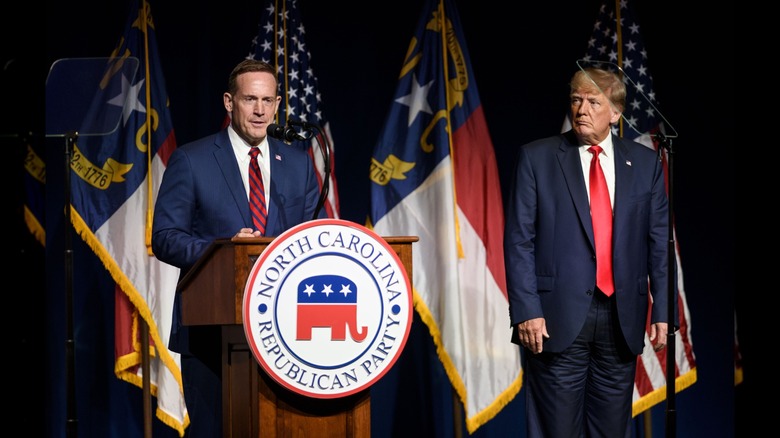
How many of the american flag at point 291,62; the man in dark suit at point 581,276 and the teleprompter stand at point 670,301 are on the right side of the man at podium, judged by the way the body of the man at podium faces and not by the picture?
0

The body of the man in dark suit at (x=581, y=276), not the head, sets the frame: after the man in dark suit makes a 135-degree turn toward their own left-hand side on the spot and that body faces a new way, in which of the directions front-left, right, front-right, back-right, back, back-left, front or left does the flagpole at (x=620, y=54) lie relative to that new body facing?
front-left

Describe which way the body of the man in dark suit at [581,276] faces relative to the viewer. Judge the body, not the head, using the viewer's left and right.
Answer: facing the viewer

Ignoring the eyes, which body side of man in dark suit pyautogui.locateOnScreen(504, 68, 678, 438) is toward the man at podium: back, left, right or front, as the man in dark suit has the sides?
right

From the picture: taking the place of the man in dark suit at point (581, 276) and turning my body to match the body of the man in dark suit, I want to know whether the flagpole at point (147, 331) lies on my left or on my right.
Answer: on my right

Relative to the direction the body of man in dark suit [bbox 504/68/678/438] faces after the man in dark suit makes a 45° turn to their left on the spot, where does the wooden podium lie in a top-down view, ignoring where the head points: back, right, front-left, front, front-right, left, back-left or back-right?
right

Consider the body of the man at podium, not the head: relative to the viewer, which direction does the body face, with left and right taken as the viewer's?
facing the viewer and to the right of the viewer

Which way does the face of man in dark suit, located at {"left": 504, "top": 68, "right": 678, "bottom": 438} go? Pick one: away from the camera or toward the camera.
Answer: toward the camera

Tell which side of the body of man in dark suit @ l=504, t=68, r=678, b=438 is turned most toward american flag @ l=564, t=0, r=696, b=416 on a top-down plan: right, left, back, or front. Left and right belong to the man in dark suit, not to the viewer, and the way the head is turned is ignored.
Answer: back

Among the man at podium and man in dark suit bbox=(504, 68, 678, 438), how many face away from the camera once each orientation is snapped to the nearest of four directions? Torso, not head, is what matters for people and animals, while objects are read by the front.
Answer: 0

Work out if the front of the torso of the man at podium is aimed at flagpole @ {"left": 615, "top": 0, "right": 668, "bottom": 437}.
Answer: no

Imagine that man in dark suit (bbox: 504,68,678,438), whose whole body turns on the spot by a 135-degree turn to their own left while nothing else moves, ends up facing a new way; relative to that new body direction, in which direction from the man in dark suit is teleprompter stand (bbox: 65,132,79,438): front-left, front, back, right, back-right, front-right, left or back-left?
back-left

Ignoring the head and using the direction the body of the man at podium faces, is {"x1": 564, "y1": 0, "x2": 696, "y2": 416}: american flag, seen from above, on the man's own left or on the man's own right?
on the man's own left

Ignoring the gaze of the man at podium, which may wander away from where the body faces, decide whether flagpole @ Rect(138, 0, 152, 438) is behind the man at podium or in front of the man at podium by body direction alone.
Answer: behind

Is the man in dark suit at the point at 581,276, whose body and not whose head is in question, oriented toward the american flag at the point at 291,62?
no
